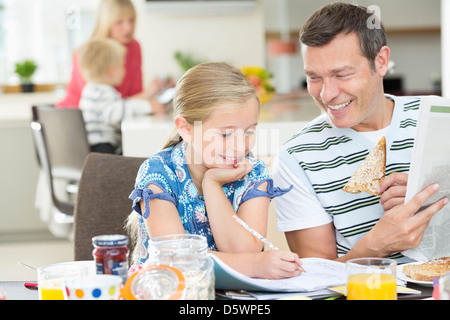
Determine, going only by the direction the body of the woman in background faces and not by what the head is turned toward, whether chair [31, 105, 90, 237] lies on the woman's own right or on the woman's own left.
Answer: on the woman's own right

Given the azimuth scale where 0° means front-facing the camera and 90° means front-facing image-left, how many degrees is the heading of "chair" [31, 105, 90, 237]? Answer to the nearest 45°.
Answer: approximately 225°

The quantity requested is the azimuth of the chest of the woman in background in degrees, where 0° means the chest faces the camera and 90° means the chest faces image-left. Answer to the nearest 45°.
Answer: approximately 315°

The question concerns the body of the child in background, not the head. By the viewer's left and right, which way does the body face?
facing away from the viewer and to the right of the viewer

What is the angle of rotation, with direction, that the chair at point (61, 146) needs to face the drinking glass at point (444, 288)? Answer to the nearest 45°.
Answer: approximately 135° to its right

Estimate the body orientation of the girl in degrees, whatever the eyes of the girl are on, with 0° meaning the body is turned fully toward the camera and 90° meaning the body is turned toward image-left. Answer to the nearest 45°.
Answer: approximately 315°

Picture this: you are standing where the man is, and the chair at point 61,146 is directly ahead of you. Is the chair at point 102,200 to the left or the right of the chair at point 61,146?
left

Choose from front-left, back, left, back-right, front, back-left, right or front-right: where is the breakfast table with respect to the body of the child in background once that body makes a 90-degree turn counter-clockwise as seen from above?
back-left
